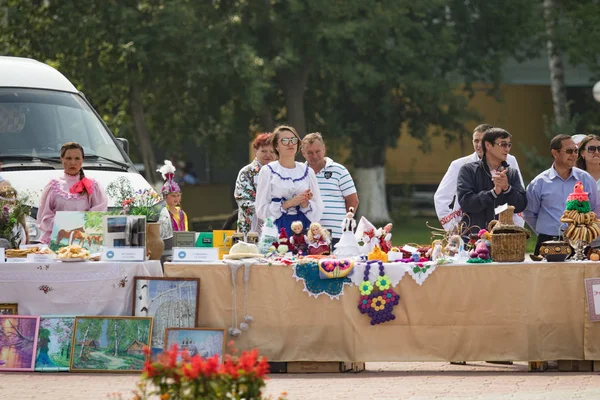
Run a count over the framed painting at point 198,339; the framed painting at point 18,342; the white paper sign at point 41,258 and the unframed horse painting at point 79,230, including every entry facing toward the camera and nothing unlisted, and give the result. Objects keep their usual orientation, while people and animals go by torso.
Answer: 4

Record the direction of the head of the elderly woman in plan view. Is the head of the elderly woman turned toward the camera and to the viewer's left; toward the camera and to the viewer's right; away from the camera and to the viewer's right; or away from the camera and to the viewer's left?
toward the camera and to the viewer's right

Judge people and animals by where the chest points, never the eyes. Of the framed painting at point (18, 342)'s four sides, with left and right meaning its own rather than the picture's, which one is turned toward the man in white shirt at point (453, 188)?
left

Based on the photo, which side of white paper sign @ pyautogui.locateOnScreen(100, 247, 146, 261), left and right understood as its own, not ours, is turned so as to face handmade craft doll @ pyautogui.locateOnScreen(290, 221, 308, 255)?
left

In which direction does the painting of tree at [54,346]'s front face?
toward the camera

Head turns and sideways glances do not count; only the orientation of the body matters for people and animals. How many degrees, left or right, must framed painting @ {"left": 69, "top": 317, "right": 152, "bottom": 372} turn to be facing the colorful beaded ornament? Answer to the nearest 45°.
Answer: approximately 90° to its left

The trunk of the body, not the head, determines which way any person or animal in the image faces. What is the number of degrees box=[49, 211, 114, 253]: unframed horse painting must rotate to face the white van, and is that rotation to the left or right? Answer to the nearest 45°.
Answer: approximately 180°

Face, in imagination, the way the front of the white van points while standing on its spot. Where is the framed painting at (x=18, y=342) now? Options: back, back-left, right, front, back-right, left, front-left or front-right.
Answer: front-right

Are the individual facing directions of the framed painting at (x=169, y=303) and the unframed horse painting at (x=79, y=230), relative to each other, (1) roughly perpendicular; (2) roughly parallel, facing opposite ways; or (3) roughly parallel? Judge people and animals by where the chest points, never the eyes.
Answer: roughly parallel

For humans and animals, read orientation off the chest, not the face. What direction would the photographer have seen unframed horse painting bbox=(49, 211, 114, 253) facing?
facing the viewer

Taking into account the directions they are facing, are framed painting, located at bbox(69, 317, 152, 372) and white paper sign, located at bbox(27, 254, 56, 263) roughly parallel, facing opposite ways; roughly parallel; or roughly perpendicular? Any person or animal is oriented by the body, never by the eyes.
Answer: roughly parallel

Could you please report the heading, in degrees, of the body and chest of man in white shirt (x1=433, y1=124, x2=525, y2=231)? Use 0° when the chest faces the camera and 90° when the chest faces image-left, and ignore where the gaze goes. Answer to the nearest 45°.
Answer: approximately 0°

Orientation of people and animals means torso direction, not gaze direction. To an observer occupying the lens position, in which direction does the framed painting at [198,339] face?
facing the viewer

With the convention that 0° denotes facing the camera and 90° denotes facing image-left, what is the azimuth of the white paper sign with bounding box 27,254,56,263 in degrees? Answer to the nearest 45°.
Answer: approximately 0°
